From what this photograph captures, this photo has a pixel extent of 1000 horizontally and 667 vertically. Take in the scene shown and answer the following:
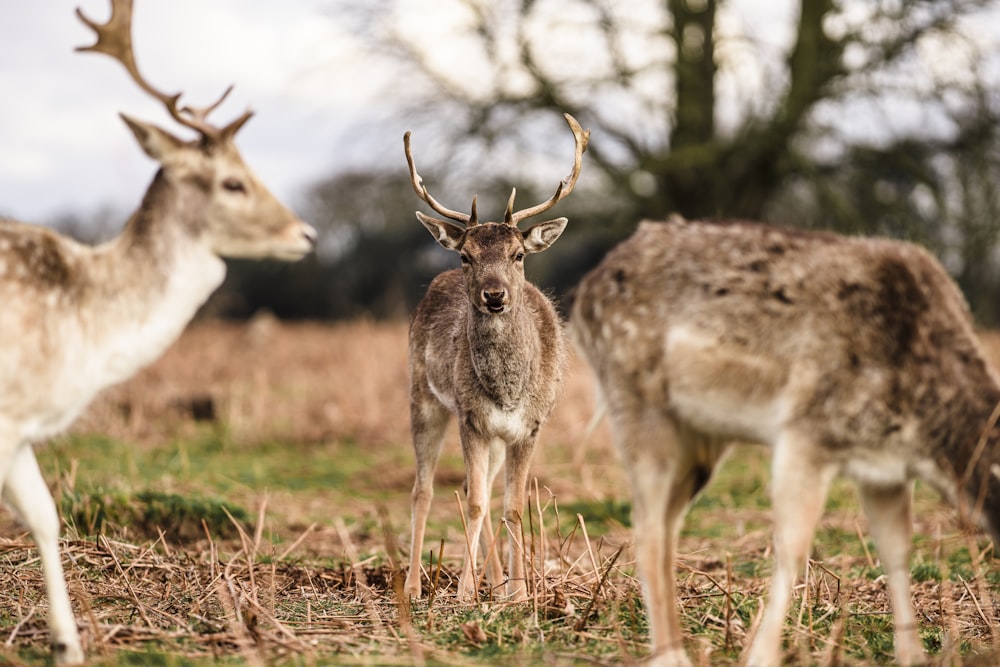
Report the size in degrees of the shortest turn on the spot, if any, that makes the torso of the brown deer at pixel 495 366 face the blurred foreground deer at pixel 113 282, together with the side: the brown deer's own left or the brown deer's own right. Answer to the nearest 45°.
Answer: approximately 45° to the brown deer's own right

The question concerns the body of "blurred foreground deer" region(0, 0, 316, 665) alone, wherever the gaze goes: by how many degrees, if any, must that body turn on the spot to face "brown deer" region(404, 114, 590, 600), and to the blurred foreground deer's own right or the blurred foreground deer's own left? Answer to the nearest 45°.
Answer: approximately 45° to the blurred foreground deer's own left

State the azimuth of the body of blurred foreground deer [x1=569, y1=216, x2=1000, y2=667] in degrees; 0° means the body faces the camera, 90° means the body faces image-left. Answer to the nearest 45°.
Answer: approximately 270°

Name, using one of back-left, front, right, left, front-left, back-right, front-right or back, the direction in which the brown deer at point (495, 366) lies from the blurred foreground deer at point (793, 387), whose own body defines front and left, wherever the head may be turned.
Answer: back-left

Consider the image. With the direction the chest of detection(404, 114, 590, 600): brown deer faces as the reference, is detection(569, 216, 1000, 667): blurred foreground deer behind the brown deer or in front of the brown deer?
in front

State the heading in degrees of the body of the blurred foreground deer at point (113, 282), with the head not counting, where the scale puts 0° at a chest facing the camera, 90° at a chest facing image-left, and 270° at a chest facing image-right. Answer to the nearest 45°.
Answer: approximately 270°

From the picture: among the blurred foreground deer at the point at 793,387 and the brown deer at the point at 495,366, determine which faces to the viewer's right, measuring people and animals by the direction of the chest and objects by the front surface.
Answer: the blurred foreground deer

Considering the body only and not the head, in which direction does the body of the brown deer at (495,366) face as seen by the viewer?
toward the camera

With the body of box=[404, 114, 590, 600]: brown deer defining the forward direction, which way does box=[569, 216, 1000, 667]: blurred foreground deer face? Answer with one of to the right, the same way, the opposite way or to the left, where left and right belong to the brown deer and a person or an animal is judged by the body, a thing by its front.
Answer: to the left

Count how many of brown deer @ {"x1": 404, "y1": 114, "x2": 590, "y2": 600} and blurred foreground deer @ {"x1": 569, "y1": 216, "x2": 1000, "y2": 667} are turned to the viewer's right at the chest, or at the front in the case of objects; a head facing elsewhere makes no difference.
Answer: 1
